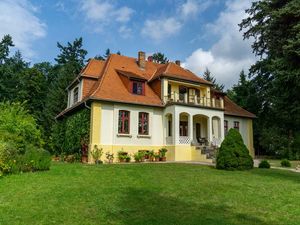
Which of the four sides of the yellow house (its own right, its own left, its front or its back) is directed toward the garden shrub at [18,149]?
right

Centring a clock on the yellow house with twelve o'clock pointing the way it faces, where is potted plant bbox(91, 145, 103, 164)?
The potted plant is roughly at 3 o'clock from the yellow house.

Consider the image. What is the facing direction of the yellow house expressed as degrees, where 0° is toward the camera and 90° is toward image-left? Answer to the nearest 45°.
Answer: approximately 315°

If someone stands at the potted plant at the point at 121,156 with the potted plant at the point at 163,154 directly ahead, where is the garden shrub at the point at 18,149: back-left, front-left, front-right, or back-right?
back-right

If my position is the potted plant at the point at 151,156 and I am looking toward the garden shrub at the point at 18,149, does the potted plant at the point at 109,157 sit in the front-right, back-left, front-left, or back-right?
front-right
